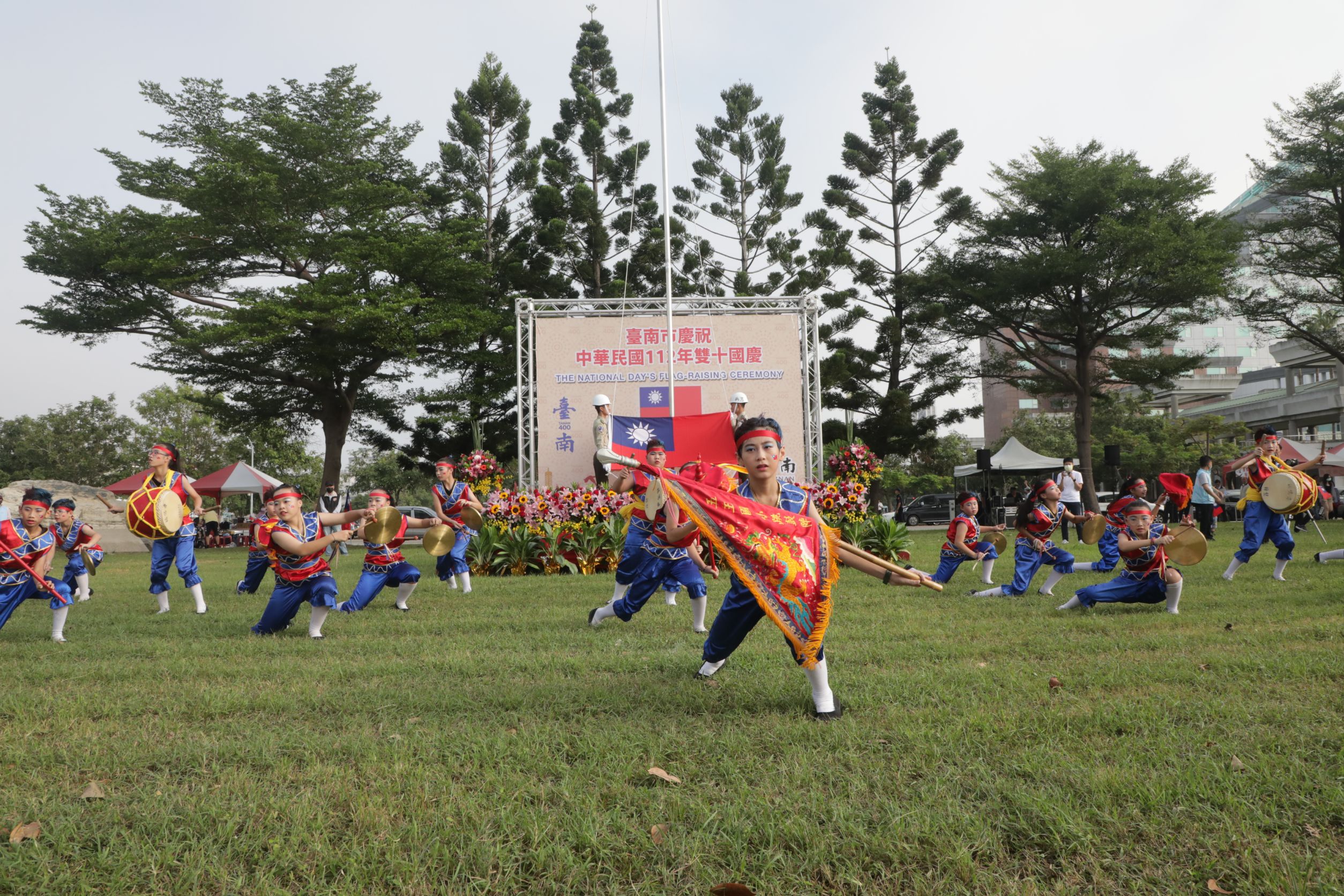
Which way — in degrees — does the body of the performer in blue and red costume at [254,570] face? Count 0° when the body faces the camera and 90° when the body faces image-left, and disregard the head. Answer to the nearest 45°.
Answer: approximately 315°

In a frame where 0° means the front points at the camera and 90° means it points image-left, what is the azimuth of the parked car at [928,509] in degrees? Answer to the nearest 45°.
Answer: approximately 90°

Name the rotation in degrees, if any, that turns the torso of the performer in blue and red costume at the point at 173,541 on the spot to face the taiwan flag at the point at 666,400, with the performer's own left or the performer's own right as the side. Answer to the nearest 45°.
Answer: approximately 180°

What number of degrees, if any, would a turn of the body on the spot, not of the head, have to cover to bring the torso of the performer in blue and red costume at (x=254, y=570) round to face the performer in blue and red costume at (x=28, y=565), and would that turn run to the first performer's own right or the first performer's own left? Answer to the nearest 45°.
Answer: approximately 90° to the first performer's own right

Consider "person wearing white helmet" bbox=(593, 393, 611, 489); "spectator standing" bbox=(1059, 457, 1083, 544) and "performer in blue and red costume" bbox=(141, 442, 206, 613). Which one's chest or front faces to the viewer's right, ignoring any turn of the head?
the person wearing white helmet

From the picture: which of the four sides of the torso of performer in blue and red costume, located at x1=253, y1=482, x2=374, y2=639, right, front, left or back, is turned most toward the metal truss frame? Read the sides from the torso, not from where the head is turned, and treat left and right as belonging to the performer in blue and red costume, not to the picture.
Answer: left

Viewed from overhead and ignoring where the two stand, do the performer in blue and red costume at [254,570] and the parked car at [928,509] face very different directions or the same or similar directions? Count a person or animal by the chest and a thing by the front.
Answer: very different directions

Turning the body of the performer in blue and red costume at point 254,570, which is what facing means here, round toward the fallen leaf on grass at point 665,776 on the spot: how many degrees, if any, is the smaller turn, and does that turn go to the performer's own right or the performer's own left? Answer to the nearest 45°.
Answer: approximately 45° to the performer's own right

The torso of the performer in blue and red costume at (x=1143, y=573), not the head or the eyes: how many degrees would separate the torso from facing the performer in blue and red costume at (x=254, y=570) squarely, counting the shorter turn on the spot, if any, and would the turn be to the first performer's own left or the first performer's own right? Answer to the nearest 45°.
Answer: approximately 90° to the first performer's own right
